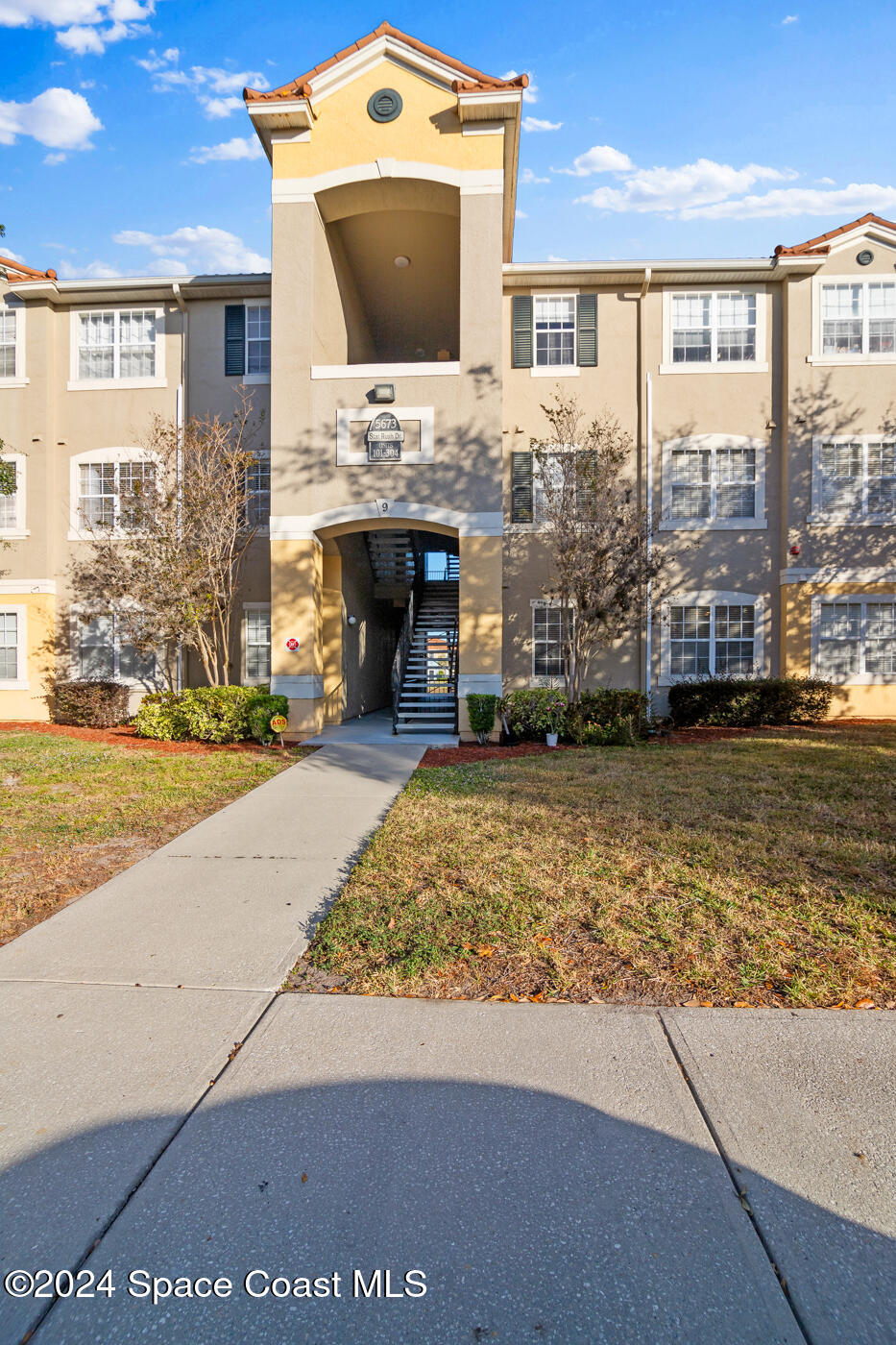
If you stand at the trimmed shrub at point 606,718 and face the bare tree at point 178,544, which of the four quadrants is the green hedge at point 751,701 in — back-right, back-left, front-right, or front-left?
back-right

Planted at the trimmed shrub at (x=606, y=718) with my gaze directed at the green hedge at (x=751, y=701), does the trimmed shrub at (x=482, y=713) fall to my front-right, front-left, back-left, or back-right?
back-left

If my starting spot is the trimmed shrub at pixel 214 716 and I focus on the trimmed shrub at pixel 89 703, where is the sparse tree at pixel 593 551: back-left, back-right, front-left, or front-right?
back-right

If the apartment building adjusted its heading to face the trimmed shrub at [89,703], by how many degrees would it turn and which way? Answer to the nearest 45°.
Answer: approximately 90° to its right

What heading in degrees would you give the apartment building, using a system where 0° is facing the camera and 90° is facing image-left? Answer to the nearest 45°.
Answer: approximately 0°

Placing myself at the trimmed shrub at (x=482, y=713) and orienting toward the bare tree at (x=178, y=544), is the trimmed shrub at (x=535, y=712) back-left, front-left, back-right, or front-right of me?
back-right

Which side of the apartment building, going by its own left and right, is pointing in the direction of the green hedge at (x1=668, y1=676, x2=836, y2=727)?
left
